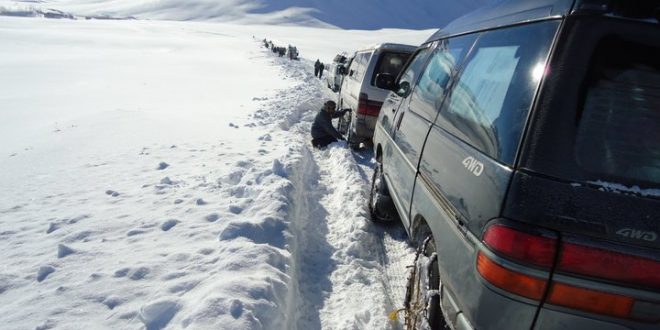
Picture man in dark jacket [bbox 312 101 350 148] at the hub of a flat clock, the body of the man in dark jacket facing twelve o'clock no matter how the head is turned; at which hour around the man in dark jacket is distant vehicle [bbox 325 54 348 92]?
The distant vehicle is roughly at 9 o'clock from the man in dark jacket.

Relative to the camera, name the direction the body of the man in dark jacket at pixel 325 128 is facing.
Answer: to the viewer's right
